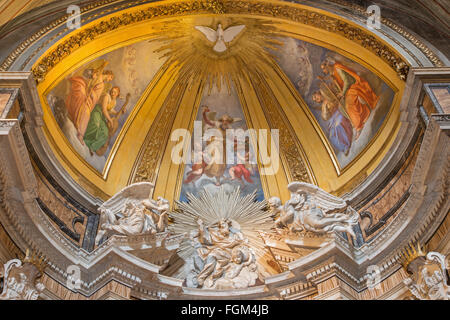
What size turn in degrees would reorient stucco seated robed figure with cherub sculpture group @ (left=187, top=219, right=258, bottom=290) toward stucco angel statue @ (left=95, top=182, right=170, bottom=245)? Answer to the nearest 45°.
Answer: approximately 45° to its right

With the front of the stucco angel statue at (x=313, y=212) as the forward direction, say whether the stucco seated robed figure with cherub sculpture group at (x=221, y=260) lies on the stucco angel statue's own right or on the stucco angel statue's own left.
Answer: on the stucco angel statue's own right

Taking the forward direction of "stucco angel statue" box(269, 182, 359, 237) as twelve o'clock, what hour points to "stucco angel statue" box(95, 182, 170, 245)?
"stucco angel statue" box(95, 182, 170, 245) is roughly at 1 o'clock from "stucco angel statue" box(269, 182, 359, 237).

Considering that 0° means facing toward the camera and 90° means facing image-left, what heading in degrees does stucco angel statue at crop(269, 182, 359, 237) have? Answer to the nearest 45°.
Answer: approximately 45°

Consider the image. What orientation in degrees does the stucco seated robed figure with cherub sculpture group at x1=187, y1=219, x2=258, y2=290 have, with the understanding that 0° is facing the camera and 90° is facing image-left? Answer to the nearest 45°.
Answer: approximately 0°

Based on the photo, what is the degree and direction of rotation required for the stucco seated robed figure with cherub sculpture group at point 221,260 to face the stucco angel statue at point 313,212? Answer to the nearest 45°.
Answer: approximately 90° to its left
